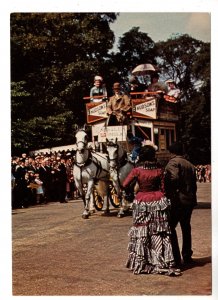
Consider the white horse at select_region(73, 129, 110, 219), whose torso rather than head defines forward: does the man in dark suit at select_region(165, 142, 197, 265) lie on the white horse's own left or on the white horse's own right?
on the white horse's own left

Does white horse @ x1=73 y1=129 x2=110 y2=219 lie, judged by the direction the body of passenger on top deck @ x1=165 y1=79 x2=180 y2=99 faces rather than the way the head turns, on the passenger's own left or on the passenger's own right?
on the passenger's own right

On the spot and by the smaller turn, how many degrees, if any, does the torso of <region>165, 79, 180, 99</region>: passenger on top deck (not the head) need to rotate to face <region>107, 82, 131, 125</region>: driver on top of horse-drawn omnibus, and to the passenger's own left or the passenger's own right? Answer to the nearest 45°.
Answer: approximately 45° to the passenger's own right

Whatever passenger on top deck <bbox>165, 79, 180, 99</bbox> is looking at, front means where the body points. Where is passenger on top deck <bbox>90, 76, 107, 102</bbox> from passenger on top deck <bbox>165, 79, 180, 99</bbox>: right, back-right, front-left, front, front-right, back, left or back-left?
front-right

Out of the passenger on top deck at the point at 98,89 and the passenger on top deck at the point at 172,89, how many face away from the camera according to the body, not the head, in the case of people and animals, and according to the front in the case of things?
0
